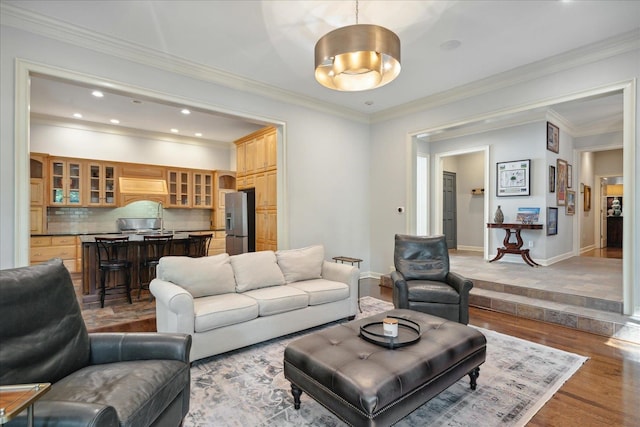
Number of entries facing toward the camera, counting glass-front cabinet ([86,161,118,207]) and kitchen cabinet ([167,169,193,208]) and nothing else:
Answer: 2

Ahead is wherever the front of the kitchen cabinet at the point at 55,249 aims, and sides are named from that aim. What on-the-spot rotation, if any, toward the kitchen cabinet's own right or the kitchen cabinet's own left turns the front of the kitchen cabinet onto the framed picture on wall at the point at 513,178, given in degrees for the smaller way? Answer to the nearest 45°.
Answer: approximately 45° to the kitchen cabinet's own left

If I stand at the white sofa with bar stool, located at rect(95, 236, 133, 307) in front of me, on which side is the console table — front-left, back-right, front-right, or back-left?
back-right

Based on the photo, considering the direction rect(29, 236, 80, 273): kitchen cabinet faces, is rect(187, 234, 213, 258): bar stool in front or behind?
in front

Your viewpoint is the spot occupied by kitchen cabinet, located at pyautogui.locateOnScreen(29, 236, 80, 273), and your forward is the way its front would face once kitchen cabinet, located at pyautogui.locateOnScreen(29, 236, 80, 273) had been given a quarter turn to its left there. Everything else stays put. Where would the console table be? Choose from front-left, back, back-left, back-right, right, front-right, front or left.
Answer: front-right

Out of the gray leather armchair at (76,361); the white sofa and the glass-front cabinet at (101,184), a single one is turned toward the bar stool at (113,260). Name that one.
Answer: the glass-front cabinet

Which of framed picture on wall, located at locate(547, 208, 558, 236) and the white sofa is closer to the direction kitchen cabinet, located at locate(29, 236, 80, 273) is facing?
the white sofa

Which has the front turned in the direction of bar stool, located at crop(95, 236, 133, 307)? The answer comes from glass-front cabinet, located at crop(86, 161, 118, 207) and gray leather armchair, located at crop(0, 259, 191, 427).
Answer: the glass-front cabinet

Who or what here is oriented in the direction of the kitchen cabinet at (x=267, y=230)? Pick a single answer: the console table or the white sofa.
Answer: the console table

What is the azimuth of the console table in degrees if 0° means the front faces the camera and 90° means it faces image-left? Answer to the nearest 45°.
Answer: approximately 45°

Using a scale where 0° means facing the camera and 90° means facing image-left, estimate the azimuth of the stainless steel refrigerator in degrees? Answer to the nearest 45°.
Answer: approximately 45°

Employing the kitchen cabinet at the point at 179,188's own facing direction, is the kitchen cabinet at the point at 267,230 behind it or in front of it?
in front
